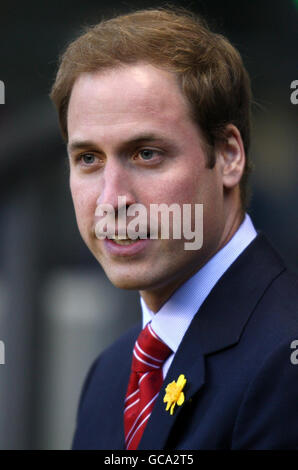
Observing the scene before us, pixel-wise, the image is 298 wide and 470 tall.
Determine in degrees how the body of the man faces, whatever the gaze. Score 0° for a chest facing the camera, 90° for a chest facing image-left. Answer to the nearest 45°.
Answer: approximately 45°

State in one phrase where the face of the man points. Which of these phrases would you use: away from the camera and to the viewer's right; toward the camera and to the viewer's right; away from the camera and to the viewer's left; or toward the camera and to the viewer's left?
toward the camera and to the viewer's left
